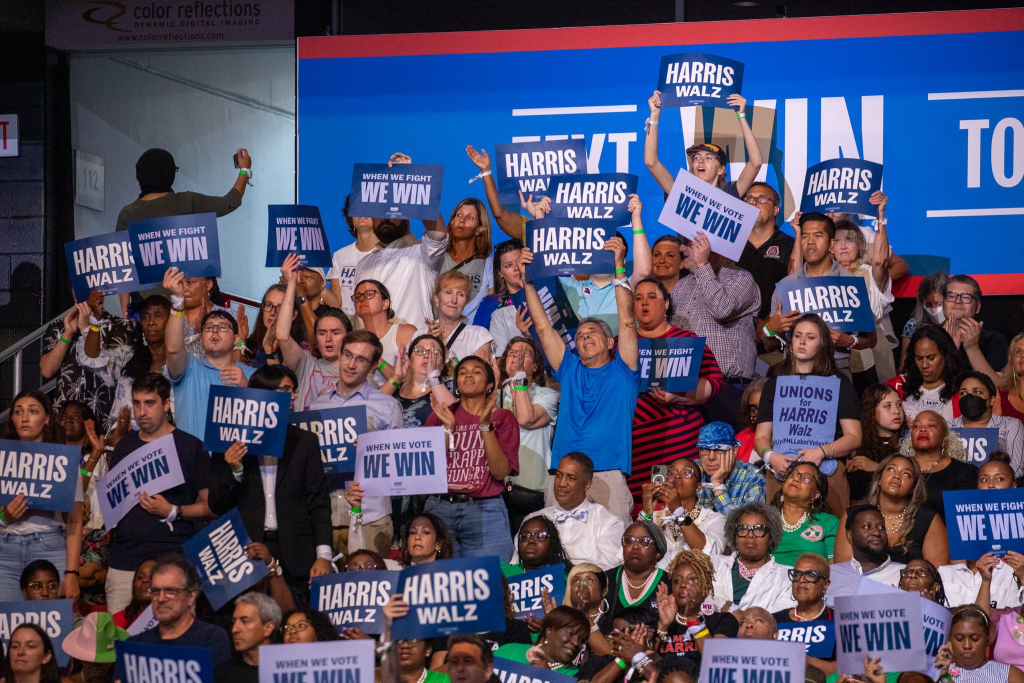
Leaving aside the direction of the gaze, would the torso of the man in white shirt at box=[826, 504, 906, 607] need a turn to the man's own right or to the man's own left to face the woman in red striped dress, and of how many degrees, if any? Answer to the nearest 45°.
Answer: approximately 135° to the man's own right

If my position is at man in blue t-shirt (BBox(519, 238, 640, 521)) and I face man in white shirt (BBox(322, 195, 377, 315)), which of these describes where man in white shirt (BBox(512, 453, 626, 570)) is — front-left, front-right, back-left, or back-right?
back-left

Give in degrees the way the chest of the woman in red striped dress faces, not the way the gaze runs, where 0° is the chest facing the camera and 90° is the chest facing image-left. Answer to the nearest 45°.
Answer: approximately 45°

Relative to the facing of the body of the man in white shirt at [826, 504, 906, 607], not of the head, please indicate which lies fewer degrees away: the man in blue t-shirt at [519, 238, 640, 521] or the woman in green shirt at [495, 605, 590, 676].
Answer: the woman in green shirt

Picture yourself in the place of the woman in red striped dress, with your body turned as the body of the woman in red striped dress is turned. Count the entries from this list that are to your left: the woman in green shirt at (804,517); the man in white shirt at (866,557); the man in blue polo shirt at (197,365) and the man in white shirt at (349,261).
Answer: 2
